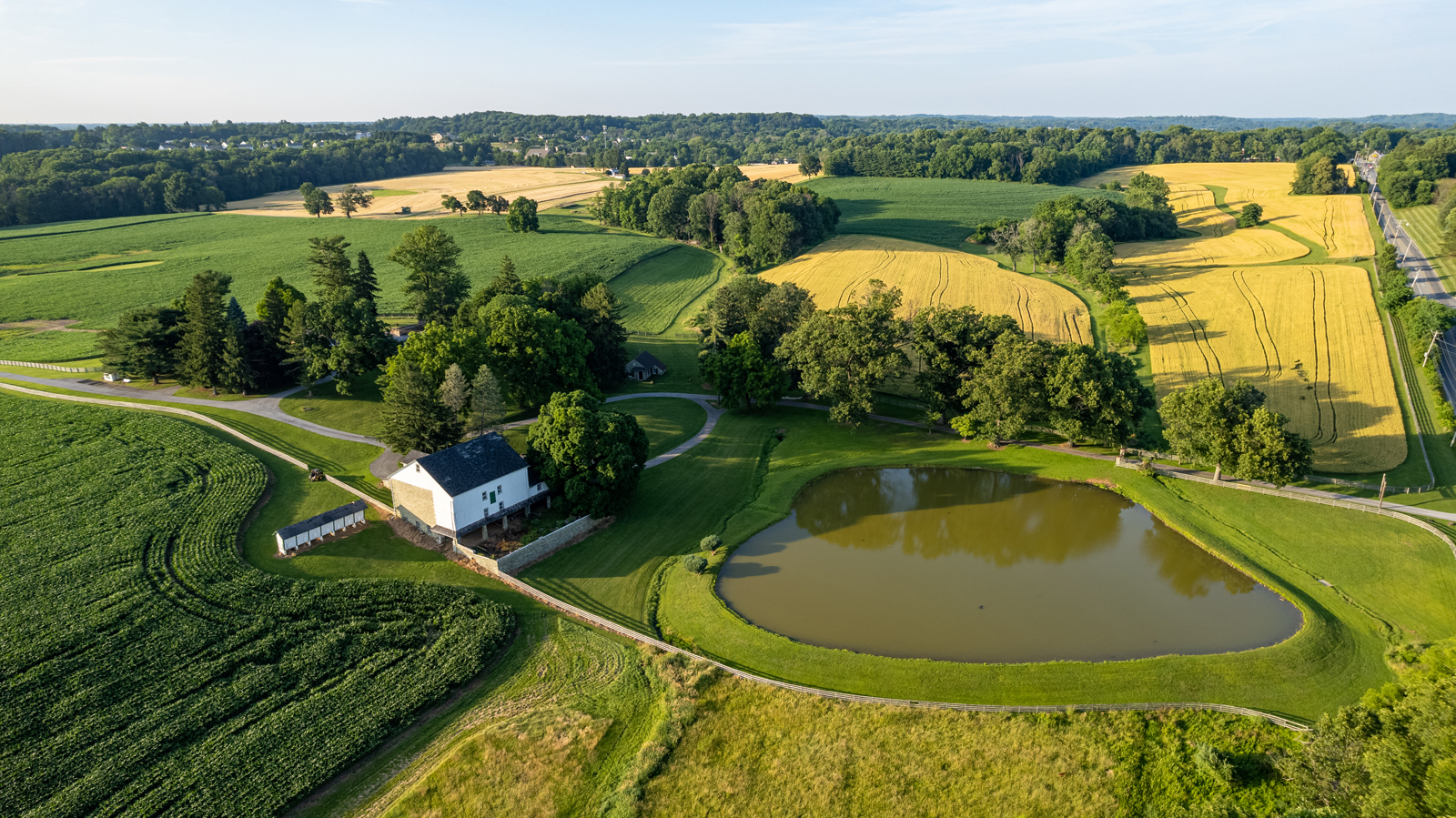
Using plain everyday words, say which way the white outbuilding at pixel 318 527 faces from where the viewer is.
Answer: facing the viewer and to the right of the viewer

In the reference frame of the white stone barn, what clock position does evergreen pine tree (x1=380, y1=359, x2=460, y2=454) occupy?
The evergreen pine tree is roughly at 7 o'clock from the white stone barn.

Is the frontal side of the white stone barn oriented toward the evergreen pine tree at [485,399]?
no

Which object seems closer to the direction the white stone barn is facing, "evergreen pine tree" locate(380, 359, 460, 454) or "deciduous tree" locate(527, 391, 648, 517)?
the deciduous tree

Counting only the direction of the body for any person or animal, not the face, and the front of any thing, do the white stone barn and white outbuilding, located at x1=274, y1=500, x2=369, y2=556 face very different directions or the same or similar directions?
same or similar directions

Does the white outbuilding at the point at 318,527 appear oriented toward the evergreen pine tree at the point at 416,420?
no

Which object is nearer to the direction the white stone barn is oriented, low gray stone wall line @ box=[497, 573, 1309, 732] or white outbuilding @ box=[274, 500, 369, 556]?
the low gray stone wall line

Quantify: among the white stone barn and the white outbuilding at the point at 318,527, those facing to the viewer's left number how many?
0

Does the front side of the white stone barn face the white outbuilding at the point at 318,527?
no
